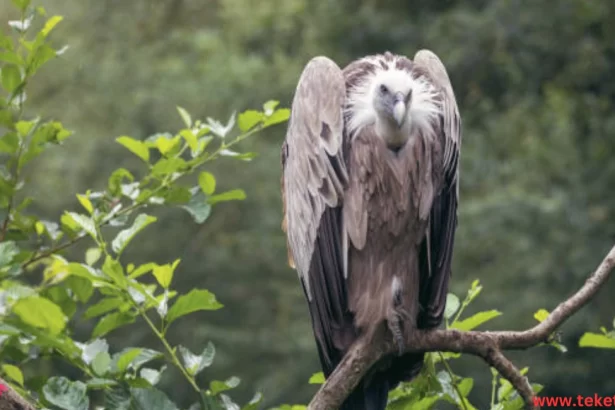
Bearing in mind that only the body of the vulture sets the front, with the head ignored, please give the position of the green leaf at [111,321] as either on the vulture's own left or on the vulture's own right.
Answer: on the vulture's own right

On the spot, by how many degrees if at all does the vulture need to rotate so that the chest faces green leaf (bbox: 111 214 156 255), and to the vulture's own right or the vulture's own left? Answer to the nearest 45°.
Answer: approximately 45° to the vulture's own right

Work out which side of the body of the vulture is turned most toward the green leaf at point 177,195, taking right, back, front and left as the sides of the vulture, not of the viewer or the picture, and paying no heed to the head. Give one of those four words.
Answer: right

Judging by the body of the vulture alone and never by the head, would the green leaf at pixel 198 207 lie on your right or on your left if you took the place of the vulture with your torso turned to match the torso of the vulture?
on your right

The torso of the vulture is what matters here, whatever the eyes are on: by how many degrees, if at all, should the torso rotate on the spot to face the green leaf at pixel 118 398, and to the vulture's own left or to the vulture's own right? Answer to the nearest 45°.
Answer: approximately 45° to the vulture's own right

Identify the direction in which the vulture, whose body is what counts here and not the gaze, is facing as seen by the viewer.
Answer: toward the camera
